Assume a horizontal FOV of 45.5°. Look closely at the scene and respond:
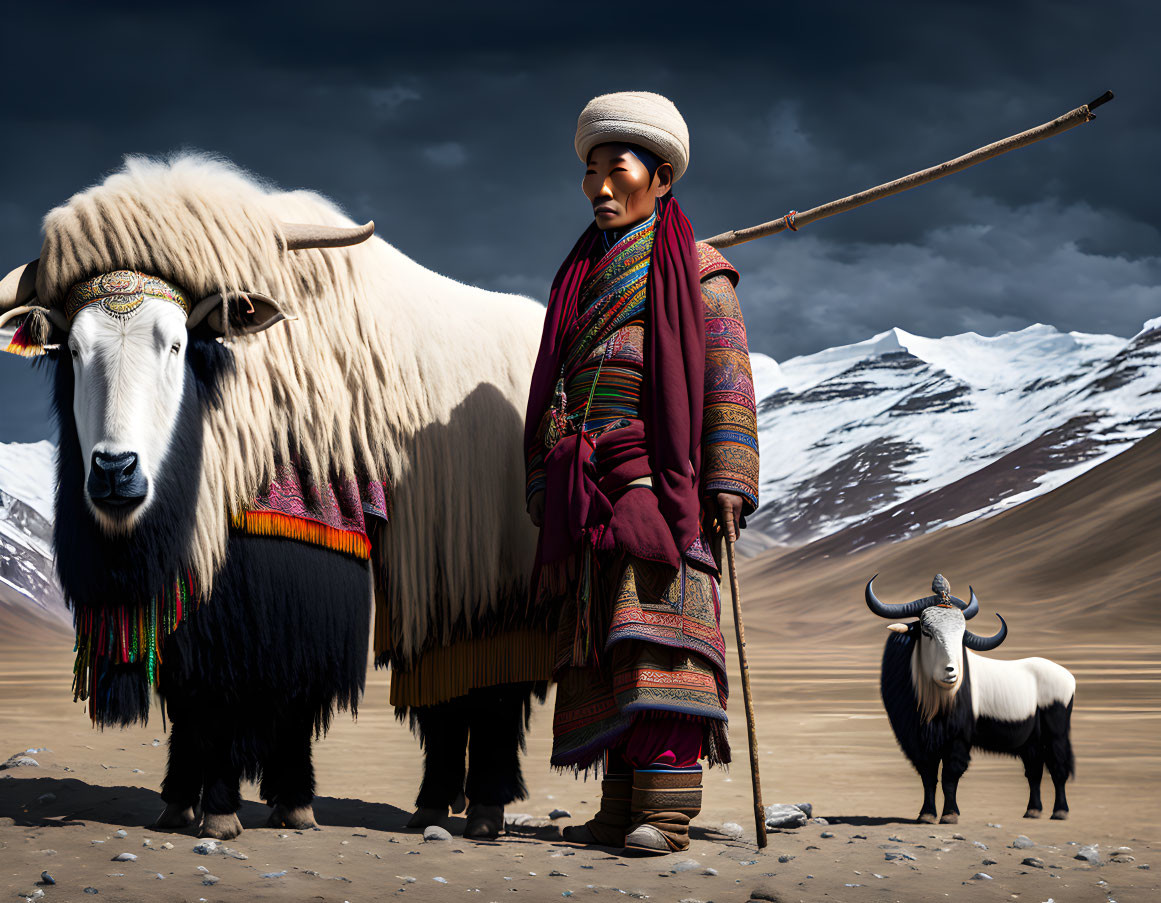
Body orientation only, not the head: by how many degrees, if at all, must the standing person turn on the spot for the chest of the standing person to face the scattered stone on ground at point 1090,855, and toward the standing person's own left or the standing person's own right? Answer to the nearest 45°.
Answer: approximately 135° to the standing person's own left

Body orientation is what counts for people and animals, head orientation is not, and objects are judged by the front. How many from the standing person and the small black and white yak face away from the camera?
0

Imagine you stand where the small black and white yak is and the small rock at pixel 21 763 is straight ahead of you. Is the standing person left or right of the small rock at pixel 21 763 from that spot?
left

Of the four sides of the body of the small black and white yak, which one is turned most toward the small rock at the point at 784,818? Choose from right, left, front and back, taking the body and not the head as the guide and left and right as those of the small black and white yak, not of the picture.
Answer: front

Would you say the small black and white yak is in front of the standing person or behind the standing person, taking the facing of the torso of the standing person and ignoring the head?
behind

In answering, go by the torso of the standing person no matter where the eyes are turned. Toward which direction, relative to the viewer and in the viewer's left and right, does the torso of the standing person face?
facing the viewer and to the left of the viewer
